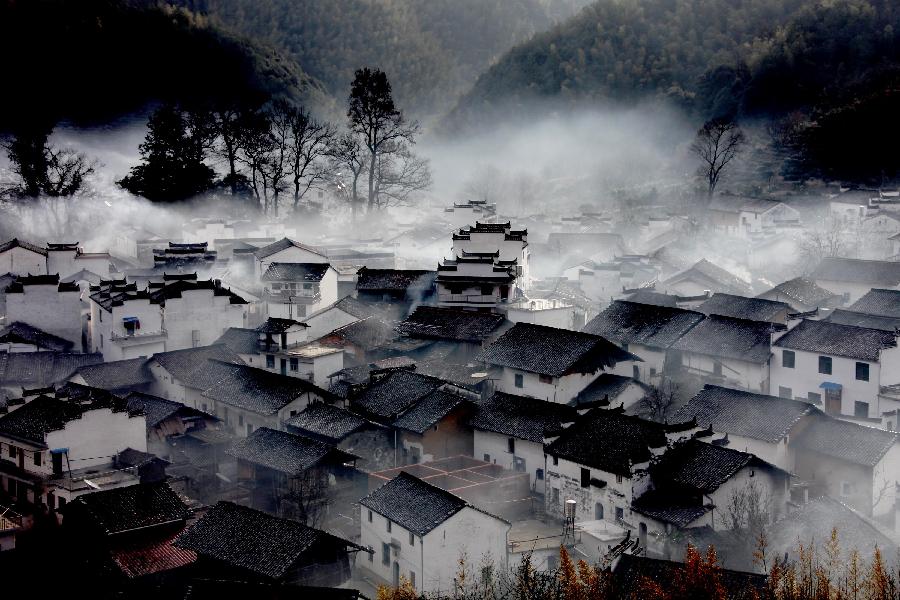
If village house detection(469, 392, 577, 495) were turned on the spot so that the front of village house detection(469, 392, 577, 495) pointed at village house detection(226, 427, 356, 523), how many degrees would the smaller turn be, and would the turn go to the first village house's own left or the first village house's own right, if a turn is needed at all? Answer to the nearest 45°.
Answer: approximately 45° to the first village house's own right

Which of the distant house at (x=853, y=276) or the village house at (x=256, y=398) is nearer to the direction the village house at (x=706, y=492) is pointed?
the village house

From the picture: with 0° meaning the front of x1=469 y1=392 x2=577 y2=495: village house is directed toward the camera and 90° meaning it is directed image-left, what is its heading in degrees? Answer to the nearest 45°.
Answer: approximately 45°

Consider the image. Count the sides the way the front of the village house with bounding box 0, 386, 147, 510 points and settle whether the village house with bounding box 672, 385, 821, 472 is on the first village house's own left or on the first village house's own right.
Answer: on the first village house's own left

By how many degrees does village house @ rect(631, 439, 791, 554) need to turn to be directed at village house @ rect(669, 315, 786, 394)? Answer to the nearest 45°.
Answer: approximately 135° to its right

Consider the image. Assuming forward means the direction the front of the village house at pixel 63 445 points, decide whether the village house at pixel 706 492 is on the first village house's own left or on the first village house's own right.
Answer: on the first village house's own left

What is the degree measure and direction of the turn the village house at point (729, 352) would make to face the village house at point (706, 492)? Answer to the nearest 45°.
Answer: approximately 45° to its left

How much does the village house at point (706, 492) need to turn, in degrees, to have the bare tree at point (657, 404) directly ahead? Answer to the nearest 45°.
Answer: approximately 135° to its right

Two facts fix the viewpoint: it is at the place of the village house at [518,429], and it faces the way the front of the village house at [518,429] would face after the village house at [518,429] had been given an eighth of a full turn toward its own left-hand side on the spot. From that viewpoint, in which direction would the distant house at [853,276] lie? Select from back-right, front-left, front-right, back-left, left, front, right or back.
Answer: back-left
